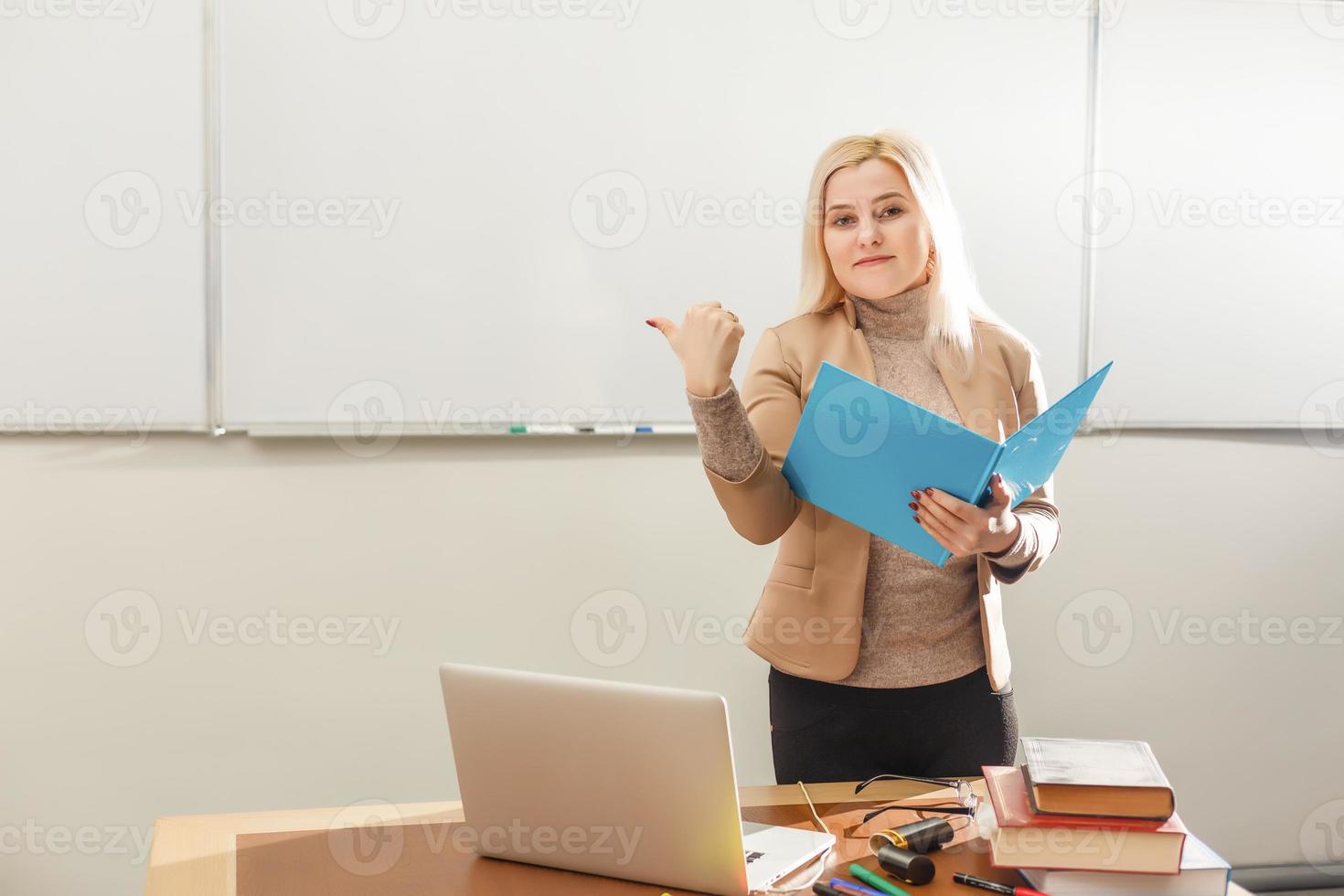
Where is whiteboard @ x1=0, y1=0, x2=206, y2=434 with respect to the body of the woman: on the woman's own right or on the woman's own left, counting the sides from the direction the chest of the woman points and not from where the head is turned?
on the woman's own right

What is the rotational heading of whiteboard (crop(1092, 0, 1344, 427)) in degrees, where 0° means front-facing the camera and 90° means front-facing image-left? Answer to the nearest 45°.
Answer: approximately 0°

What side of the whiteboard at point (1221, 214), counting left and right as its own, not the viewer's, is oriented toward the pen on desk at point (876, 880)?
front

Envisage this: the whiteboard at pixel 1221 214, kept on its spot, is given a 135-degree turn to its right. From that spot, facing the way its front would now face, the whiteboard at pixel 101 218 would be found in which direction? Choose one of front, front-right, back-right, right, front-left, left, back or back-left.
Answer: left

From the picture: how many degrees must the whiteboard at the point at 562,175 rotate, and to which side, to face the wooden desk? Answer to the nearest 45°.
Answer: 0° — it already faces it

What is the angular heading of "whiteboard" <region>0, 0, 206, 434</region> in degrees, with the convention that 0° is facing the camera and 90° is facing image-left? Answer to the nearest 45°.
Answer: approximately 0°

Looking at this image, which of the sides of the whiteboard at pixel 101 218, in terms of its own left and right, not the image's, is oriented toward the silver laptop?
front

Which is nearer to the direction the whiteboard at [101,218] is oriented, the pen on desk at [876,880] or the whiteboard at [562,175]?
the pen on desk

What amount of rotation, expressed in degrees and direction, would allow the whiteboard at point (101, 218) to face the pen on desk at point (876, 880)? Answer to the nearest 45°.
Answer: approximately 45° to its left
